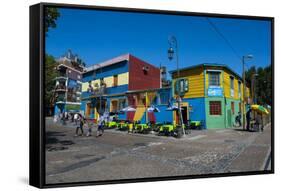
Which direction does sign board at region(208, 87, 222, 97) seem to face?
toward the camera
